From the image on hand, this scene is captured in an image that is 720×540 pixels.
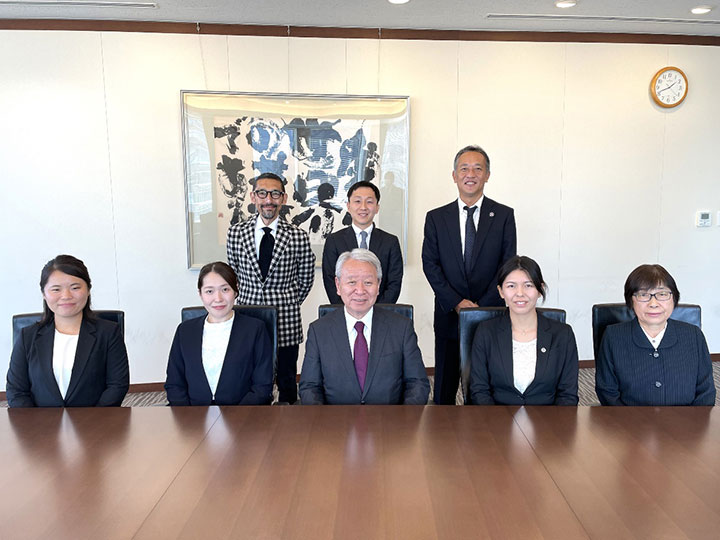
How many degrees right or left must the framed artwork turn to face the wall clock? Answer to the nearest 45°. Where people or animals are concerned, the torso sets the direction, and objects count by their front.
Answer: approximately 90° to its left

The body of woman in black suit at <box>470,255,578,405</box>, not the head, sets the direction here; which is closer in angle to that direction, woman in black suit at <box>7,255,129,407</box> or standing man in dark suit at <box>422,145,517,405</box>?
the woman in black suit

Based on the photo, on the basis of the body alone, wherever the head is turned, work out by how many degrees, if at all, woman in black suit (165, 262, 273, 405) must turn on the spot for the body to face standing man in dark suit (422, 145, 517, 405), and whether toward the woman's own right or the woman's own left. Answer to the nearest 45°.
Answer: approximately 90° to the woman's own left

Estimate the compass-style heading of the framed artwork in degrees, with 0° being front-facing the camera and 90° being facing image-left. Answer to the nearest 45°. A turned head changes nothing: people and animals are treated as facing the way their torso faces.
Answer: approximately 0°

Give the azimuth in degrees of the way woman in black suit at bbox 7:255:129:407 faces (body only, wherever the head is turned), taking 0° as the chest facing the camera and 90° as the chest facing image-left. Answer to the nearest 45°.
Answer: approximately 0°

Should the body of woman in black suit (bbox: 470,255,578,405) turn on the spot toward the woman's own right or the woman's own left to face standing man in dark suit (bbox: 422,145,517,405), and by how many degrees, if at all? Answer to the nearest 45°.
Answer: approximately 180°
